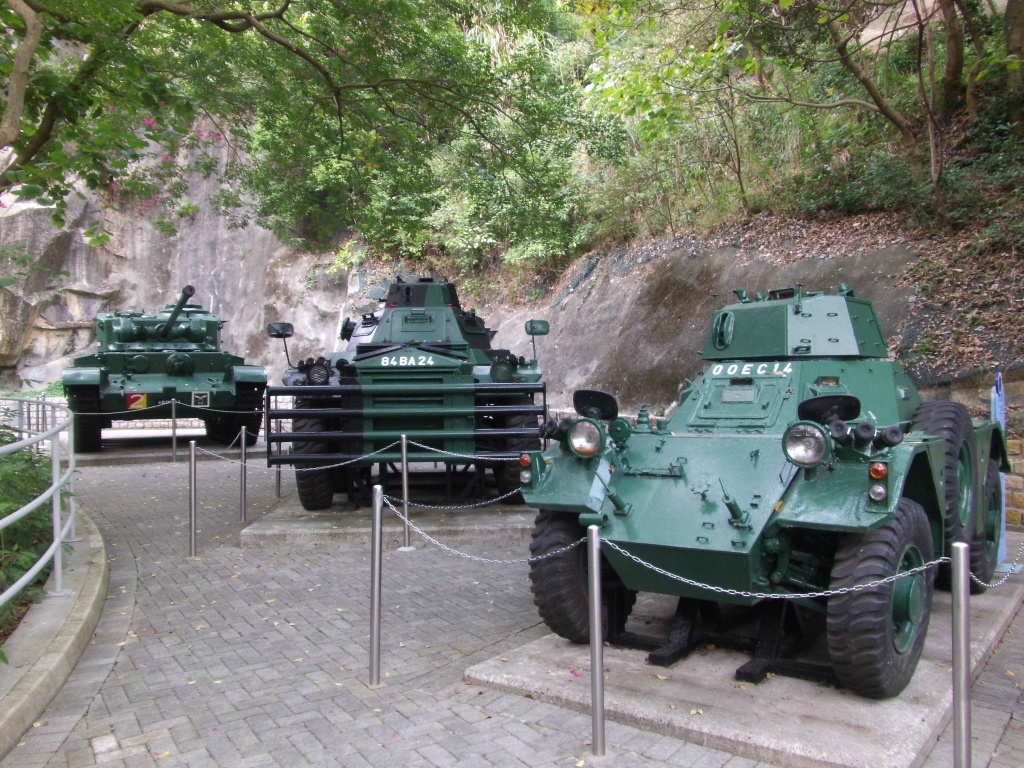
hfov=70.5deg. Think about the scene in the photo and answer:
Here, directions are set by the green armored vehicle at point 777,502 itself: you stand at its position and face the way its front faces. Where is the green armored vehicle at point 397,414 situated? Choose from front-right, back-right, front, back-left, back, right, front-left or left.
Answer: right

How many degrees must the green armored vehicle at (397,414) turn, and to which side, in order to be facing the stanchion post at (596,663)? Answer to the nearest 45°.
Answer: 0° — it already faces it

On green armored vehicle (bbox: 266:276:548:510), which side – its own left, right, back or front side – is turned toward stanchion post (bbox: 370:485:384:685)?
front

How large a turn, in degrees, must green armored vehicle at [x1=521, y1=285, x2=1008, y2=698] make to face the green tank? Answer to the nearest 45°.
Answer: approximately 90° to its right

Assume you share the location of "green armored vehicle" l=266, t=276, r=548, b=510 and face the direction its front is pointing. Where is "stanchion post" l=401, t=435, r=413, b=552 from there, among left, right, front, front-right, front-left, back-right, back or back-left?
front

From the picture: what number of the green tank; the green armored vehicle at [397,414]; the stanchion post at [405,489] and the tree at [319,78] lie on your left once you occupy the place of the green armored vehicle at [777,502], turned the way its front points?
0

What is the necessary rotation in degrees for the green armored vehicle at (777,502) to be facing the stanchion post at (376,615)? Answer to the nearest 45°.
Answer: approximately 45° to its right

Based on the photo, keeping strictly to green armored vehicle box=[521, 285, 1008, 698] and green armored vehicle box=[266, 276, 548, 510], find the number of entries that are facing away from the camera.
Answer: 0

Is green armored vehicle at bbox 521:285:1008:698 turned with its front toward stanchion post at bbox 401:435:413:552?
no

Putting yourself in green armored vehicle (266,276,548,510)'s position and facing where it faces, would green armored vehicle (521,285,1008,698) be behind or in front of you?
in front

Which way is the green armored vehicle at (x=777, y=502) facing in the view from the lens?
facing the viewer and to the left of the viewer

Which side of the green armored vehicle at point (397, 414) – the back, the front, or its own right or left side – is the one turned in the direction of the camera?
front

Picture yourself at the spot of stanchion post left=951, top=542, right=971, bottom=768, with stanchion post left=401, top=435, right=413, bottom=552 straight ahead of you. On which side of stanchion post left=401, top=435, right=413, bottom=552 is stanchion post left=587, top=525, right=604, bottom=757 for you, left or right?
left

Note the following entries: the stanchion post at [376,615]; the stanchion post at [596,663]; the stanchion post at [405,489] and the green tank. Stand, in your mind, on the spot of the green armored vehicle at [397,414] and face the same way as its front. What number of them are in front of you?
3

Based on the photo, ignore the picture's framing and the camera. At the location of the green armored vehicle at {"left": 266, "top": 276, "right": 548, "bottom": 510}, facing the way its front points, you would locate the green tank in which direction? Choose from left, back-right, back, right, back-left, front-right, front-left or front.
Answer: back-right
